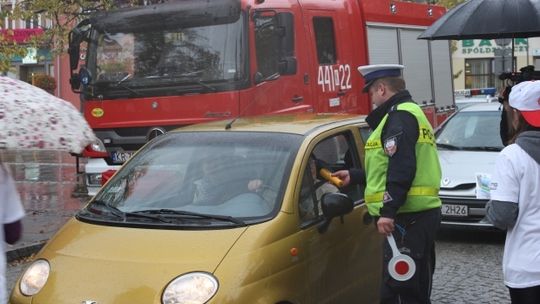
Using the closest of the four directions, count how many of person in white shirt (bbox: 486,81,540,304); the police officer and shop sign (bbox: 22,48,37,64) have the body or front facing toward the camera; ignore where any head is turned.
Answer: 1

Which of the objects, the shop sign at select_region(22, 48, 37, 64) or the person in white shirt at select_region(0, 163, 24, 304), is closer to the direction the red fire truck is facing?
the person in white shirt

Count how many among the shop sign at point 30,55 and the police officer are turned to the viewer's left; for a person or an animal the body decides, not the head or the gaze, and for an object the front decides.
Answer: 1

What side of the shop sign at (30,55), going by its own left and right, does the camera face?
front

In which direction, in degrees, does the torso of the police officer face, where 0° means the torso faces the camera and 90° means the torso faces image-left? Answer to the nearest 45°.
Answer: approximately 90°

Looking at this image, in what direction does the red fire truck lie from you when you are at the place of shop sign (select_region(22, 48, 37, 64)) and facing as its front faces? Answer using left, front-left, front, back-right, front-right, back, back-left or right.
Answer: front

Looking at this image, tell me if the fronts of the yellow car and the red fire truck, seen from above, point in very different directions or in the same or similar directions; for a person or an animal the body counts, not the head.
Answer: same or similar directions

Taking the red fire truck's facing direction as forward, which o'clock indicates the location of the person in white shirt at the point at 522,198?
The person in white shirt is roughly at 10 o'clock from the red fire truck.

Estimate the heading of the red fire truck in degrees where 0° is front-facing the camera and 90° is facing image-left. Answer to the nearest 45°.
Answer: approximately 45°

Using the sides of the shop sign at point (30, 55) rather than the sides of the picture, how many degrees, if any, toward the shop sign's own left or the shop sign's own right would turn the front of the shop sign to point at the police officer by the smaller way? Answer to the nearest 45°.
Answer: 0° — it already faces them

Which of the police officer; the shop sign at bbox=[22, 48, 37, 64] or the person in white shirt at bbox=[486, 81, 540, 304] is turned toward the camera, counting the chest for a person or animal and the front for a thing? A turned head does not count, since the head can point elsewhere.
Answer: the shop sign

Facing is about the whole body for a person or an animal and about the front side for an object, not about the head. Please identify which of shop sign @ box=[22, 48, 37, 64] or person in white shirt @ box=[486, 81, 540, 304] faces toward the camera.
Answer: the shop sign

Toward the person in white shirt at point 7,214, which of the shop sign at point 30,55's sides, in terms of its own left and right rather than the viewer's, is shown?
front

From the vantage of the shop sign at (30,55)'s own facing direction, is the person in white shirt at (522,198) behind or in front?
in front

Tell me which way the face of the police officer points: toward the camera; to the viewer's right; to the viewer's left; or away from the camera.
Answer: to the viewer's left

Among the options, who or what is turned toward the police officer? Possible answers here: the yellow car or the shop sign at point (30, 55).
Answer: the shop sign
